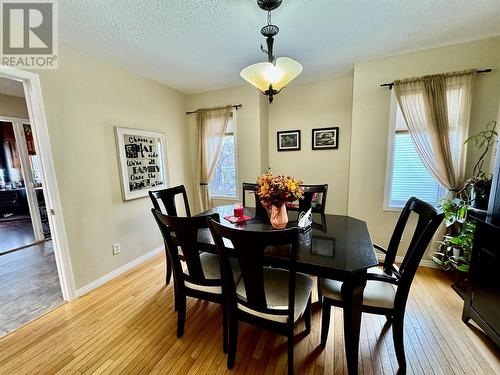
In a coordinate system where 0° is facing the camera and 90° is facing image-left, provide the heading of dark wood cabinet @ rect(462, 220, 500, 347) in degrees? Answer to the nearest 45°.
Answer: approximately 45°

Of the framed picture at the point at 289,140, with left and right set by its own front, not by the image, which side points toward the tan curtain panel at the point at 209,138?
right

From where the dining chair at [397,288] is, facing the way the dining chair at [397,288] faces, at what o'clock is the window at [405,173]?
The window is roughly at 3 o'clock from the dining chair.

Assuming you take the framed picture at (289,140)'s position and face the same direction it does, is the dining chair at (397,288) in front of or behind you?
in front

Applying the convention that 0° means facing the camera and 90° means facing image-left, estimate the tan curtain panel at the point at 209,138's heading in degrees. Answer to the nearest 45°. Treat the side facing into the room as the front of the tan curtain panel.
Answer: approximately 0°

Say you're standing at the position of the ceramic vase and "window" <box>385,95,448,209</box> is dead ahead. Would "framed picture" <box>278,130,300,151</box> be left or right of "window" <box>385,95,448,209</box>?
left

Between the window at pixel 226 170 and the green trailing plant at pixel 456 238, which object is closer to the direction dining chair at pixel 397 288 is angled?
the window

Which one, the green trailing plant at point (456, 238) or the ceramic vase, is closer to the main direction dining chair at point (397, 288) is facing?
the ceramic vase

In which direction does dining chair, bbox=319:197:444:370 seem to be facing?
to the viewer's left

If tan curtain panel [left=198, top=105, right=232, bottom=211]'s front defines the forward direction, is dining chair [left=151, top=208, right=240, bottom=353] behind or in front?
in front

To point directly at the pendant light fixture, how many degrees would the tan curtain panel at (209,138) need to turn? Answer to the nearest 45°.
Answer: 0° — it already faces it

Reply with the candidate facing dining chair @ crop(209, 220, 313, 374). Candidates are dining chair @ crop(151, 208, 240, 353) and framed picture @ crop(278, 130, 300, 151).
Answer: the framed picture

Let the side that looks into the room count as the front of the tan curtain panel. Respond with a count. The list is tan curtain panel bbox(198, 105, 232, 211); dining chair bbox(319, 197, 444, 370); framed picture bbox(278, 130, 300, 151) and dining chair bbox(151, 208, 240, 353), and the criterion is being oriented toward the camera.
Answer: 2

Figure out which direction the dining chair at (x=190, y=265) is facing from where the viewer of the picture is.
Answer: facing away from the viewer and to the right of the viewer

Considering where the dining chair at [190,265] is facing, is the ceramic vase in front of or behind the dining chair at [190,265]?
in front
